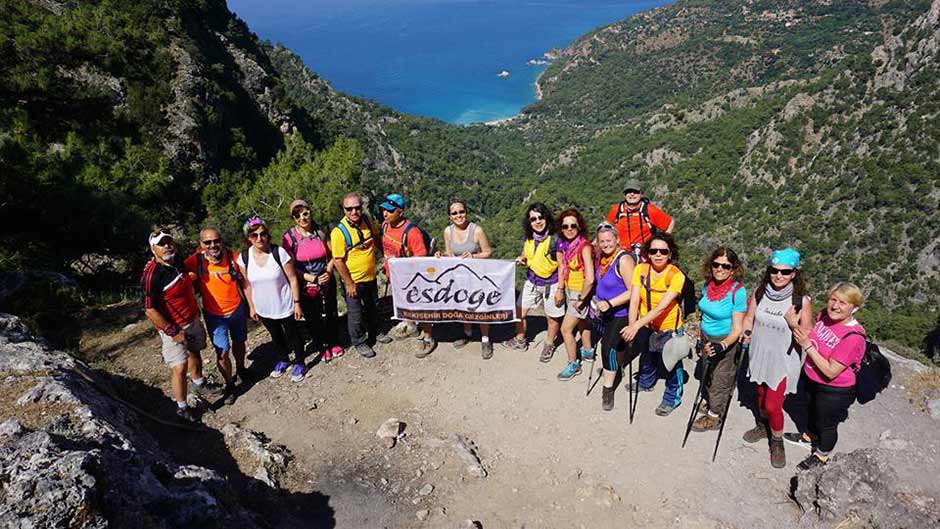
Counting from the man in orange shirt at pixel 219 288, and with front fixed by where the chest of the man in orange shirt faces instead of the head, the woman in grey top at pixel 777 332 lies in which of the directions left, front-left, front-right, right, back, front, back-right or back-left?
front-left

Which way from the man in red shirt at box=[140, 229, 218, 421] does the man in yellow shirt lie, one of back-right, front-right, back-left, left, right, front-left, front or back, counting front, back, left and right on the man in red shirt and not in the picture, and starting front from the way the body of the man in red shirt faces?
front-left

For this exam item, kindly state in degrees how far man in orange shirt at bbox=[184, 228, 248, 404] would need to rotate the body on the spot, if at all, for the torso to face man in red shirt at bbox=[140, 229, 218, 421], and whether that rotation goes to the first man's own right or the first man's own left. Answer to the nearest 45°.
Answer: approximately 45° to the first man's own right

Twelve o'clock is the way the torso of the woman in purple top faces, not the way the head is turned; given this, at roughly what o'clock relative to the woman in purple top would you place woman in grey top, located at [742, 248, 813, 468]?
The woman in grey top is roughly at 8 o'clock from the woman in purple top.

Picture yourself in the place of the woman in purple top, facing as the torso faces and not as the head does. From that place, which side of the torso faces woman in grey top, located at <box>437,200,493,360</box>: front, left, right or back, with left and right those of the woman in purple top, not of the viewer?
right

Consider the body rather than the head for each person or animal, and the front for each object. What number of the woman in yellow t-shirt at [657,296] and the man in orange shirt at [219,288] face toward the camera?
2

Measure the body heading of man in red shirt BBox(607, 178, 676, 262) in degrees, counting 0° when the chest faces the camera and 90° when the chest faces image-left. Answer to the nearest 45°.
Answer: approximately 0°

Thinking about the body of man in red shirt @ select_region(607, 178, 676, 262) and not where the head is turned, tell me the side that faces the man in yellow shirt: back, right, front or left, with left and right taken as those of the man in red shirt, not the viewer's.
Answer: right

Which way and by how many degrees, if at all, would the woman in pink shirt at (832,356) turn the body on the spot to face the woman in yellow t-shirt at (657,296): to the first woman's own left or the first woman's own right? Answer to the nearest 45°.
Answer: approximately 45° to the first woman's own right

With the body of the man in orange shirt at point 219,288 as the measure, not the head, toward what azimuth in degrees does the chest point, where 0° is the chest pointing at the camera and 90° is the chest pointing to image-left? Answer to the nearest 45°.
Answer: approximately 0°
